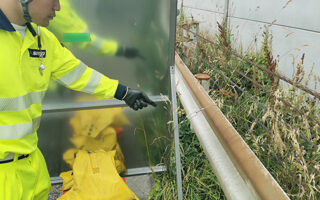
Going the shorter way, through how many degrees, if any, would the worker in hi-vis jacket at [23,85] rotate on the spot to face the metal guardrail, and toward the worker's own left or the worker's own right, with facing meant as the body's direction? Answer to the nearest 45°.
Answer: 0° — they already face it

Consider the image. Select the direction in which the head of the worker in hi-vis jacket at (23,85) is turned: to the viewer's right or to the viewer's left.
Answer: to the viewer's right

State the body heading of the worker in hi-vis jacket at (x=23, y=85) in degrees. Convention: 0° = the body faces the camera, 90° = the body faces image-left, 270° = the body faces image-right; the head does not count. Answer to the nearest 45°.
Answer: approximately 315°
